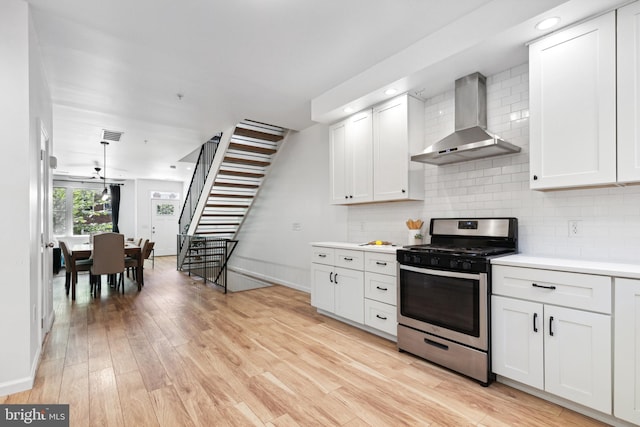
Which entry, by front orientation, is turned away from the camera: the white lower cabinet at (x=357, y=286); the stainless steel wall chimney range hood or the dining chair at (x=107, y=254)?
the dining chair

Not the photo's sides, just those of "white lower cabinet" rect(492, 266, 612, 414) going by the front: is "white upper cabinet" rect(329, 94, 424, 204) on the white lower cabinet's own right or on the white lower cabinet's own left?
on the white lower cabinet's own right

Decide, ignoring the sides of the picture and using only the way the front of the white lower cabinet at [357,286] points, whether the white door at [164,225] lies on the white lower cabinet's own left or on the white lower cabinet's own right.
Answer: on the white lower cabinet's own right

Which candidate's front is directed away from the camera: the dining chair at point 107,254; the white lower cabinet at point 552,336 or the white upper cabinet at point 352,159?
the dining chair

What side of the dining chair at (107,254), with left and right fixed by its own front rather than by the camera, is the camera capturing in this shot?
back

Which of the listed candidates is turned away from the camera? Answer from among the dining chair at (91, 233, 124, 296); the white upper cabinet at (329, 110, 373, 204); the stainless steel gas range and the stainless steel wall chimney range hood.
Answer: the dining chair

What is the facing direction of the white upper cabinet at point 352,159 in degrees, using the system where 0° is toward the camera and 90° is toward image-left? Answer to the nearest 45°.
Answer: approximately 45°

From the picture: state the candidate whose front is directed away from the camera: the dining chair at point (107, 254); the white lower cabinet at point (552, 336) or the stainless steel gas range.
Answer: the dining chair

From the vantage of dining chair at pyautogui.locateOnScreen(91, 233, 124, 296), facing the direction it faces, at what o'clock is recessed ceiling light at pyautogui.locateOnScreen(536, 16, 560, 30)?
The recessed ceiling light is roughly at 5 o'clock from the dining chair.

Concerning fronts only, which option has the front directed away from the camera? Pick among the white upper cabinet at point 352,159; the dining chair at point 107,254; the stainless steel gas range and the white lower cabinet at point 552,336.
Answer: the dining chair

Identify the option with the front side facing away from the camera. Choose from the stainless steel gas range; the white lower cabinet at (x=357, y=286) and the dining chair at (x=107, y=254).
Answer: the dining chair

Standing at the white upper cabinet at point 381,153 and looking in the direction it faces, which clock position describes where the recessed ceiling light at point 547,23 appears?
The recessed ceiling light is roughly at 9 o'clock from the white upper cabinet.

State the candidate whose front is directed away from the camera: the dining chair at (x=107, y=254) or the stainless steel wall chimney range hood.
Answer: the dining chair

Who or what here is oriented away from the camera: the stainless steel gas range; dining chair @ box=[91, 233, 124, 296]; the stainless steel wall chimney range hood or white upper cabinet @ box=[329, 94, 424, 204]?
the dining chair
